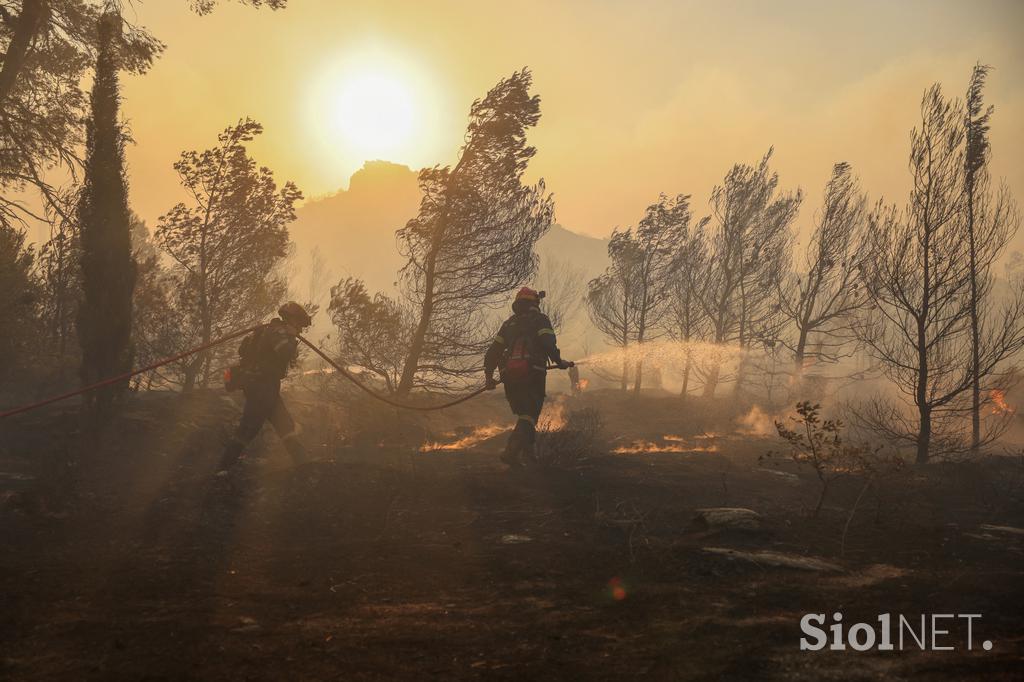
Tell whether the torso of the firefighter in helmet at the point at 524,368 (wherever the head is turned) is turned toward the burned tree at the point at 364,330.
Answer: no

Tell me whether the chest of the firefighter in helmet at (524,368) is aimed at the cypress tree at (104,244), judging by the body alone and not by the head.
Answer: no

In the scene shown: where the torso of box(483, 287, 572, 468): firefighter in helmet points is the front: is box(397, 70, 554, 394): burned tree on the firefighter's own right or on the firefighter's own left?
on the firefighter's own left

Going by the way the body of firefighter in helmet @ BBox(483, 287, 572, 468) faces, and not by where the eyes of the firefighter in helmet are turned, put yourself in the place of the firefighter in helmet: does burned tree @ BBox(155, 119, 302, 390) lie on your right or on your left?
on your left

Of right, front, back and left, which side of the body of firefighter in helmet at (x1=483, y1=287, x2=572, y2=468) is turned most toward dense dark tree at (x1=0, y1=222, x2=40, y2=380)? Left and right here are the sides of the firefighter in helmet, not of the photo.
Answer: left

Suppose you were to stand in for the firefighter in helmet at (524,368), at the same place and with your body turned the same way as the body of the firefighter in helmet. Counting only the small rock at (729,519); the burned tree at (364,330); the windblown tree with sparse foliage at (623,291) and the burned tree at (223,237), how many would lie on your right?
1

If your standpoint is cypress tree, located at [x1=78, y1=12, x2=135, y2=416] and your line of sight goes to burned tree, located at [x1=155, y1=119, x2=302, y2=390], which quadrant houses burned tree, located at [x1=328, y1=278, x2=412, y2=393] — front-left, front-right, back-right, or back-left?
front-right

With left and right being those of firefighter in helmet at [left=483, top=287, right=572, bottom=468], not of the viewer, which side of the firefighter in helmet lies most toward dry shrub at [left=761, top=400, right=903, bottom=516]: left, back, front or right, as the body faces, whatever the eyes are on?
right

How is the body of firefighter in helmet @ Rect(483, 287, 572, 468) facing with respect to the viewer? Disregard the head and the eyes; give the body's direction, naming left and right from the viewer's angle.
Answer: facing away from the viewer and to the right of the viewer

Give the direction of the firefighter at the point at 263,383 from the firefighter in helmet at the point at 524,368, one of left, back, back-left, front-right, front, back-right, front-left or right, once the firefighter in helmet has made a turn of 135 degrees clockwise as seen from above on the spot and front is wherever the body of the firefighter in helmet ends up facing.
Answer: right

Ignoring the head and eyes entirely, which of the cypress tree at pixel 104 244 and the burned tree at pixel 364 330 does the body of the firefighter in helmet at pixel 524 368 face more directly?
the burned tree

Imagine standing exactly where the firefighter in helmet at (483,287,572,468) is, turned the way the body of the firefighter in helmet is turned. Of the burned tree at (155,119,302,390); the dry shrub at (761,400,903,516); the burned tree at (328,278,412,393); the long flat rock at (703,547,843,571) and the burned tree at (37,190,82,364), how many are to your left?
3

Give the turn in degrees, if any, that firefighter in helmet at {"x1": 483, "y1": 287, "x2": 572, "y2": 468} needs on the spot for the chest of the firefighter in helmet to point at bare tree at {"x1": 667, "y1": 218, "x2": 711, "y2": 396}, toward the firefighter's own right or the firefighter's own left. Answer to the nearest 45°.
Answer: approximately 45° to the firefighter's own left

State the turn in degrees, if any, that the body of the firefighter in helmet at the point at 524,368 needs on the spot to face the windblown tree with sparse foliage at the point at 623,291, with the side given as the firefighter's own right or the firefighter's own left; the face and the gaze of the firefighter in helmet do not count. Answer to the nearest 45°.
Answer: approximately 45° to the firefighter's own left

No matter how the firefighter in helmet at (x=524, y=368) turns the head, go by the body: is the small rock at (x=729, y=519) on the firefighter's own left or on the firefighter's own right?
on the firefighter's own right
